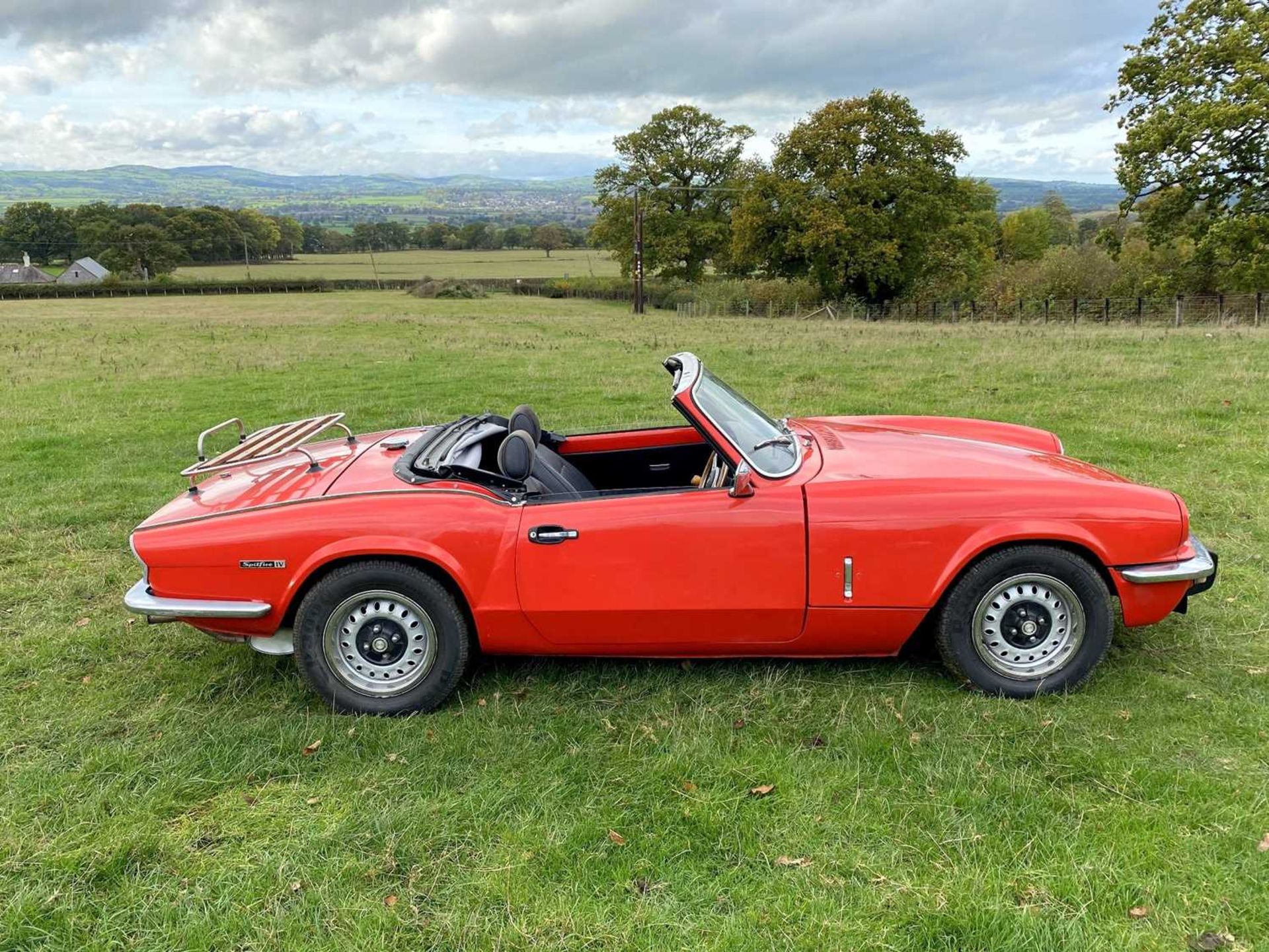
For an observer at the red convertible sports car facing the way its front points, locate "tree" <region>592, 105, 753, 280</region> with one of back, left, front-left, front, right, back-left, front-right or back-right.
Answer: left

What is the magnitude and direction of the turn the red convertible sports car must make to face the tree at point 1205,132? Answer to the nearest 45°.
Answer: approximately 45° to its left

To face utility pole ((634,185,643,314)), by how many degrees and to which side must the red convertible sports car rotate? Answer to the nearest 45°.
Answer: approximately 90° to its left

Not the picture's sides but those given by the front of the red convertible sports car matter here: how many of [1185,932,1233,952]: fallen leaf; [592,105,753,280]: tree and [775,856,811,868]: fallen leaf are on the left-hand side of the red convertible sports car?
1

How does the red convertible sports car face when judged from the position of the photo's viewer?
facing to the right of the viewer

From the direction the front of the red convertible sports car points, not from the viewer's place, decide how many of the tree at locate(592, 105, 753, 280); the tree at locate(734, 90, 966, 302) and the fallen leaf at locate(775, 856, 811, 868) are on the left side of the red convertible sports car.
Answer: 2

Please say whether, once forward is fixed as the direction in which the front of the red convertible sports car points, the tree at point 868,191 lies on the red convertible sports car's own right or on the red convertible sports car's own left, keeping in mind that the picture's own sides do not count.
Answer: on the red convertible sports car's own left

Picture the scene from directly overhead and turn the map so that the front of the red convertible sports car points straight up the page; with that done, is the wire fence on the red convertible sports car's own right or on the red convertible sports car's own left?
on the red convertible sports car's own left
